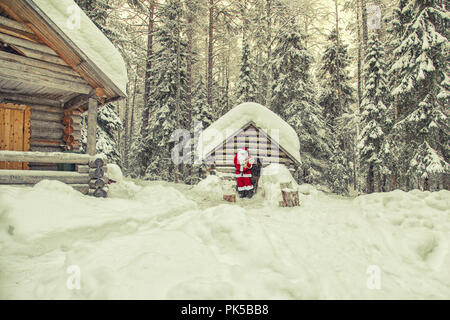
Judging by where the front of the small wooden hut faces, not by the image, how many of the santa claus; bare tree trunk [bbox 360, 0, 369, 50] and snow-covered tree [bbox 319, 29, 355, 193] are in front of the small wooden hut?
1

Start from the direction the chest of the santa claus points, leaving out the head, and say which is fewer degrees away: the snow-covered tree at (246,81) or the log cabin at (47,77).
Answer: the log cabin

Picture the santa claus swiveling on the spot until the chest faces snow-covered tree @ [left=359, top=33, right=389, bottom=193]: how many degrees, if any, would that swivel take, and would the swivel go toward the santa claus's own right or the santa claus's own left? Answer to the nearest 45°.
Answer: approximately 135° to the santa claus's own left

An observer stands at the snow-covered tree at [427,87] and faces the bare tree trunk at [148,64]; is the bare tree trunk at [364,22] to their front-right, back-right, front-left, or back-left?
front-right

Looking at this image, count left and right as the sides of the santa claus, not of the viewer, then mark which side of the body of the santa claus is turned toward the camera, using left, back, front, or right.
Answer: front

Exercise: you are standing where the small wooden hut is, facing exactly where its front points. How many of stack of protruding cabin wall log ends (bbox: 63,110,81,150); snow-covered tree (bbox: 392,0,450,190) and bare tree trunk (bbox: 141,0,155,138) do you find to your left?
1

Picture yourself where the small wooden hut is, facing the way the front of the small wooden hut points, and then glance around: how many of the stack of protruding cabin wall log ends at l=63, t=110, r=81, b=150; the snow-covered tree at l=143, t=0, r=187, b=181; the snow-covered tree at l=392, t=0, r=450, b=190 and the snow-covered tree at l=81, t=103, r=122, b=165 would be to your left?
1

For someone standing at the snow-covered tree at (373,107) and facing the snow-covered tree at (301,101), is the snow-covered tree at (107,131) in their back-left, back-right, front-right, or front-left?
front-left

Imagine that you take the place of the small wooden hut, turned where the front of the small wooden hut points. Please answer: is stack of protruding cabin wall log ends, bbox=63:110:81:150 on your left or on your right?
on your right

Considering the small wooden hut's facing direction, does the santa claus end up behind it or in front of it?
in front

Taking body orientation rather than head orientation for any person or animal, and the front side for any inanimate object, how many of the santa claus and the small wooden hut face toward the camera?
2

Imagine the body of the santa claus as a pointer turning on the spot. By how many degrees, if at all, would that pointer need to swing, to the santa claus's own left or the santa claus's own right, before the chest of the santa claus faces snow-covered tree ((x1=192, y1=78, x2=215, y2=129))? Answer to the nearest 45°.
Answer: approximately 180°
